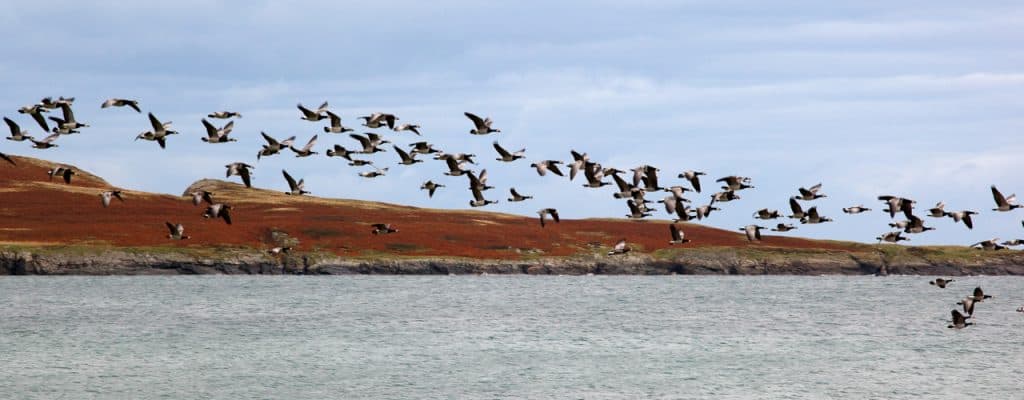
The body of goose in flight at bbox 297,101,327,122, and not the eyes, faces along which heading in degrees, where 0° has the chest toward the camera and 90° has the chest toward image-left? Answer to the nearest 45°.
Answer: approximately 270°

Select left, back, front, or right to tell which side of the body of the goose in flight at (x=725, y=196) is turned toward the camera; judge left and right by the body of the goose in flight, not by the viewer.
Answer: right

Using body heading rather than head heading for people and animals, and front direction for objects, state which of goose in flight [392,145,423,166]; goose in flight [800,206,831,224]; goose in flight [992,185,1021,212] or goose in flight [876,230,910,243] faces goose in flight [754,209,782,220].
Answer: goose in flight [392,145,423,166]

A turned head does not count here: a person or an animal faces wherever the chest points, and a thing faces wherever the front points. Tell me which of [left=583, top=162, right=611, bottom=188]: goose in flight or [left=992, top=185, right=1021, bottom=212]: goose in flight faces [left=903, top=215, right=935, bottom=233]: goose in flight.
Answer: [left=583, top=162, right=611, bottom=188]: goose in flight

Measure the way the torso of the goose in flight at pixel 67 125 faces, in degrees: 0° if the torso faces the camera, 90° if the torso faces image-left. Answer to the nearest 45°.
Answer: approximately 270°

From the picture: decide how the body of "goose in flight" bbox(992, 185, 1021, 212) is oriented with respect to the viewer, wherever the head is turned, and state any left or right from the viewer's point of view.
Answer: facing to the right of the viewer

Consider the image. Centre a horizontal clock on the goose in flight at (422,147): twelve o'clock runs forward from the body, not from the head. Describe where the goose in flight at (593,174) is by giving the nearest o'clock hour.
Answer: the goose in flight at (593,174) is roughly at 1 o'clock from the goose in flight at (422,147).

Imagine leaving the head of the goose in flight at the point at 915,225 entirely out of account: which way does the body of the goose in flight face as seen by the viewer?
to the viewer's right

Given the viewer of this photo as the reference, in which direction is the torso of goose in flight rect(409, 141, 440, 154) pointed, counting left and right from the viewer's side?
facing to the right of the viewer

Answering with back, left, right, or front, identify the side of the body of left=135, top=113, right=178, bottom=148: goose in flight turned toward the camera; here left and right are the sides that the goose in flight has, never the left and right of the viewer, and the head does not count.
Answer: right

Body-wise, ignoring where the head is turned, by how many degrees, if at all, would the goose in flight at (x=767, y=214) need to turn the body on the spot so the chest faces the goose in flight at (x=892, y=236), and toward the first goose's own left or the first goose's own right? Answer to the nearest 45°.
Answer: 0° — it already faces it

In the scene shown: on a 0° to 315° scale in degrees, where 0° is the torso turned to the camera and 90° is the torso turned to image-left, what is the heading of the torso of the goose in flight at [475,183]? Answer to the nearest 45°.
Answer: approximately 270°

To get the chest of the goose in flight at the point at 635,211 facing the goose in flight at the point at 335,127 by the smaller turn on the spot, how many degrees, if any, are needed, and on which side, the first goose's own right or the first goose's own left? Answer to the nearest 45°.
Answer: approximately 180°

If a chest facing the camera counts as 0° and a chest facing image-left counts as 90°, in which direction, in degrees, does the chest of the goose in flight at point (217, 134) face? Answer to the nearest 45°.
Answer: approximately 270°
